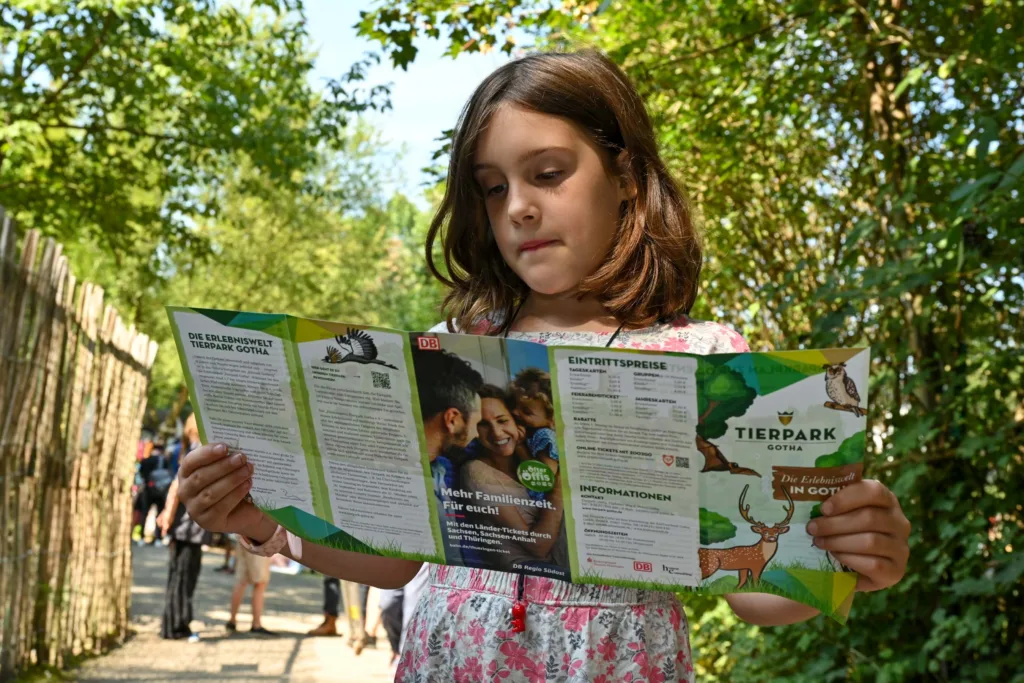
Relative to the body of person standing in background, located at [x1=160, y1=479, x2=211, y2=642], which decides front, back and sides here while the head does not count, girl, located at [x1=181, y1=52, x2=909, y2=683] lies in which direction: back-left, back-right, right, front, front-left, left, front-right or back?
right

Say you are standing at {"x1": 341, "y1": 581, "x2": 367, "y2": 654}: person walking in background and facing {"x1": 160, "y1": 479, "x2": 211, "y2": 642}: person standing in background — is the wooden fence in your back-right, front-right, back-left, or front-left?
front-left

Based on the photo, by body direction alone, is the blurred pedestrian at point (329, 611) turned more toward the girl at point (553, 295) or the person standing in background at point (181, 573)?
the person standing in background

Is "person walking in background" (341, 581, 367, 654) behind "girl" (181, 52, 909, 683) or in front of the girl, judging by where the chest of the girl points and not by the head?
behind

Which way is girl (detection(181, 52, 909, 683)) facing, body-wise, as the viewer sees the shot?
toward the camera

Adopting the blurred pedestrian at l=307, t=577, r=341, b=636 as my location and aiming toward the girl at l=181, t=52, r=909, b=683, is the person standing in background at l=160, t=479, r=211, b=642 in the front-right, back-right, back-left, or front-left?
front-right
